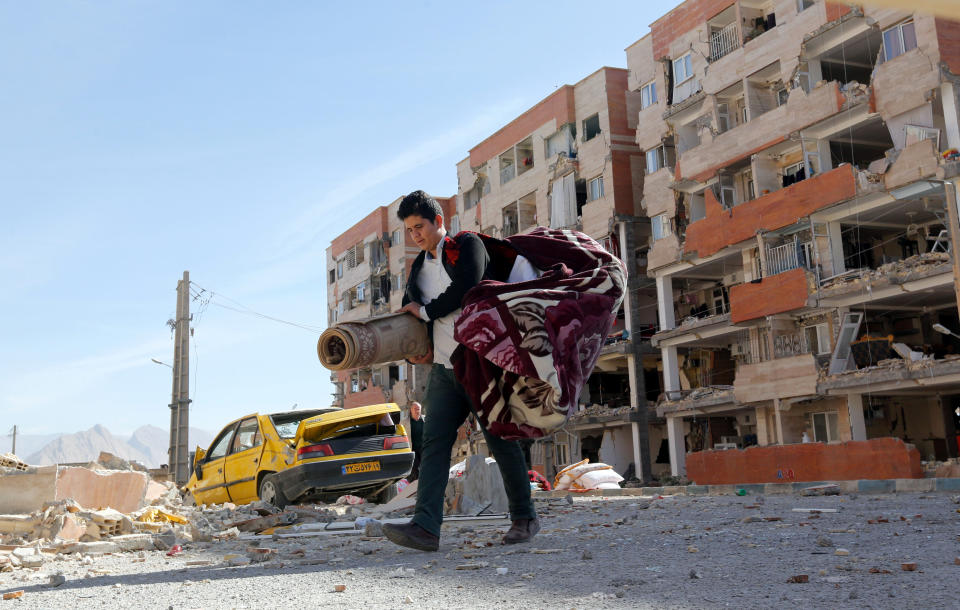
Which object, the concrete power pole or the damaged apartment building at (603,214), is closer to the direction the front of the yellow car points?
the concrete power pole

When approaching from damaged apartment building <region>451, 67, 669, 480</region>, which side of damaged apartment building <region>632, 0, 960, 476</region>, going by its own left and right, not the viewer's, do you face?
right

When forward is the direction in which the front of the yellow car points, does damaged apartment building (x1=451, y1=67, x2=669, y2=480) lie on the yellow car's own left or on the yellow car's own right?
on the yellow car's own right

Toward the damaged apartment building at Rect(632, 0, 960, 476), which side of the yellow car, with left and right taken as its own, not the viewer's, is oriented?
right

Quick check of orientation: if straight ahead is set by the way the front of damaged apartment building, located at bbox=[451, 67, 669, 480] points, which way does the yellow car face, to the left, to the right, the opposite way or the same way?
to the right

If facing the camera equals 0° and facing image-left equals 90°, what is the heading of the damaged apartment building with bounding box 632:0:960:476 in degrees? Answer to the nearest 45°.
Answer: approximately 45°

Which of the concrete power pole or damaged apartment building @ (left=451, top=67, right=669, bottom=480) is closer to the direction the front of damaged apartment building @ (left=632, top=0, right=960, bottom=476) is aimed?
the concrete power pole

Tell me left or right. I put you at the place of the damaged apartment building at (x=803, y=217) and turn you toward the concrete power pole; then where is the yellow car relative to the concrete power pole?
left

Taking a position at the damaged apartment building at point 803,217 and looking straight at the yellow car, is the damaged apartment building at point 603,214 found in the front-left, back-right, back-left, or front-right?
back-right

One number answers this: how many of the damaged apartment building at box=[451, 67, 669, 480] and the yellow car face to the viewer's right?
0

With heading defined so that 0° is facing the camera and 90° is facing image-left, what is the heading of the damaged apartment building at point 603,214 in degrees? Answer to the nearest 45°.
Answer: approximately 45°

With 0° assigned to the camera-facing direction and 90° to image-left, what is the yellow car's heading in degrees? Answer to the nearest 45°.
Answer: approximately 135°

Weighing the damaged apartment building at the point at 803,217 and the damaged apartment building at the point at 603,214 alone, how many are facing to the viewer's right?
0

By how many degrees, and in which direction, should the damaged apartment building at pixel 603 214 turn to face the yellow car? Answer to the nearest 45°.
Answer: approximately 45° to its left
